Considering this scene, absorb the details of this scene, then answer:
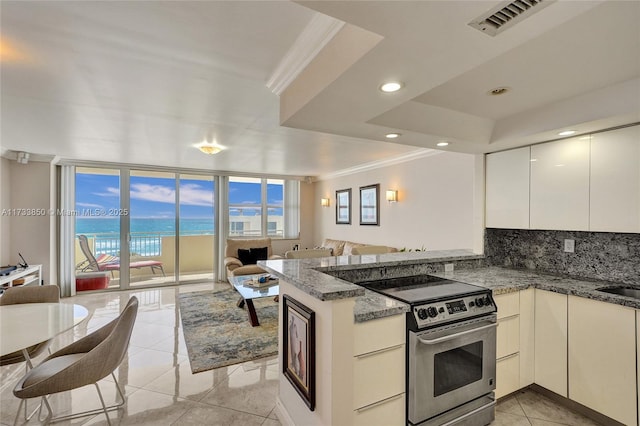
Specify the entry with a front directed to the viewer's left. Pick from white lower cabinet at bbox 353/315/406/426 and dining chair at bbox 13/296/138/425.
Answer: the dining chair

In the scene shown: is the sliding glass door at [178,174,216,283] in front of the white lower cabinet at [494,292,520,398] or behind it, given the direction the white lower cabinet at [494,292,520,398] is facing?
behind

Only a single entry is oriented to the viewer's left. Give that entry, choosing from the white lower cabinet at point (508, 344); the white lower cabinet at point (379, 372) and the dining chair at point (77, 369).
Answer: the dining chair

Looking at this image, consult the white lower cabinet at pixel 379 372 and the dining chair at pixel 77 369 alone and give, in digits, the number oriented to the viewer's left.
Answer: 1

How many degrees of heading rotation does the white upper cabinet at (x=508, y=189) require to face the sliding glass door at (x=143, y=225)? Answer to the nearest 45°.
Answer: approximately 45° to its right

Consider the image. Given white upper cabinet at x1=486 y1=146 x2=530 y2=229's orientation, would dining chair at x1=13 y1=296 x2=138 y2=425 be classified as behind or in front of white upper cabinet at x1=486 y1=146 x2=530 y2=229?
in front

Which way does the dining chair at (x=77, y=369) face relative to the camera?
to the viewer's left

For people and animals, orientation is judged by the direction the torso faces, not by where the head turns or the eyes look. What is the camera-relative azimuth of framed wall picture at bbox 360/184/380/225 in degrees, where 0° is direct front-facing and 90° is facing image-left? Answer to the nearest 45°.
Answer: approximately 45°

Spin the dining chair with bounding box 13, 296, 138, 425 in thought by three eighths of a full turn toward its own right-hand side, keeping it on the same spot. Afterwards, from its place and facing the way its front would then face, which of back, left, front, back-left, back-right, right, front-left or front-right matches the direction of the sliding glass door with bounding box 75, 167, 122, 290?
front-left

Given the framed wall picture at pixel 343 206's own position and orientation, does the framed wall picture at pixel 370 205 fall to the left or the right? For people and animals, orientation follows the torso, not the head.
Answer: on its left

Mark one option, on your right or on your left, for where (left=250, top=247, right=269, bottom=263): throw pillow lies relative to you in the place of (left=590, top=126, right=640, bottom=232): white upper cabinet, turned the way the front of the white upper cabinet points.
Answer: on your right

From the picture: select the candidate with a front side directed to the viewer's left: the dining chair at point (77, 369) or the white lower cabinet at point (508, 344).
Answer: the dining chair

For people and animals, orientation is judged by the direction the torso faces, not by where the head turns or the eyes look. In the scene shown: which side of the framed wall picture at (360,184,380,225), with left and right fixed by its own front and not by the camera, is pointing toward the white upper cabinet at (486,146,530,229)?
left
